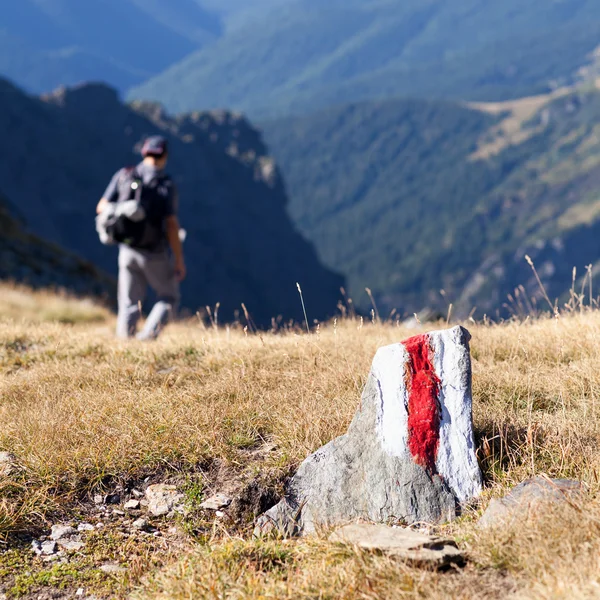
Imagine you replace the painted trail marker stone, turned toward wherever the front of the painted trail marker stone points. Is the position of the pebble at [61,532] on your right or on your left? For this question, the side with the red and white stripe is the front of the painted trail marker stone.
on your right

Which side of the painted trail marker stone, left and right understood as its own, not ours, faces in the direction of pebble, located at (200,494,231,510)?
right

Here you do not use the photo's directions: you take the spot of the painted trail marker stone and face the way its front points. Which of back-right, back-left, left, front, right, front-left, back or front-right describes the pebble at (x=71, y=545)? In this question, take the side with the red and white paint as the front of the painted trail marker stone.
right

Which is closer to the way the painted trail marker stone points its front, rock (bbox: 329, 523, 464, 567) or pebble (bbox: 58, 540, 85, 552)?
the rock

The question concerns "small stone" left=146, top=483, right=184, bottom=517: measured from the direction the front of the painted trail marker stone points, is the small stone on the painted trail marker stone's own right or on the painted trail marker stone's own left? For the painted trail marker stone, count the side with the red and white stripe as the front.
on the painted trail marker stone's own right

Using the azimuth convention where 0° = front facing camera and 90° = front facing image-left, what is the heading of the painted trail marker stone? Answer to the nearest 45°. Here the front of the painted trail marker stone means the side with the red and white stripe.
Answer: approximately 0°

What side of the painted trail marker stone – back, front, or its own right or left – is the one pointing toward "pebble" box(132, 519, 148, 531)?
right

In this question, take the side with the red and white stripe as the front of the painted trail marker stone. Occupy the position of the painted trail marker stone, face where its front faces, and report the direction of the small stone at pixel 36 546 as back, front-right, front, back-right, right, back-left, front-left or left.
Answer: right

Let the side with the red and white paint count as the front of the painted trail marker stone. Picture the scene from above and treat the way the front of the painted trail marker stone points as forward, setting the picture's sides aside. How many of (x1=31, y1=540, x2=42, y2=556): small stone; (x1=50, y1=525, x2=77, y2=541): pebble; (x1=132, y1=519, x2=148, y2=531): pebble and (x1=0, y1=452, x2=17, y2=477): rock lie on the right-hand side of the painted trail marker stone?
4

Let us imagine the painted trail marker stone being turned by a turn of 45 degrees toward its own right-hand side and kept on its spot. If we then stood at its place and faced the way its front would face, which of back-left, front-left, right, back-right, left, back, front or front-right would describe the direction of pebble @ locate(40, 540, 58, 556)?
front-right

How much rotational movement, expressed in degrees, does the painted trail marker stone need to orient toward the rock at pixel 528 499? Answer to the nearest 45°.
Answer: approximately 45° to its left

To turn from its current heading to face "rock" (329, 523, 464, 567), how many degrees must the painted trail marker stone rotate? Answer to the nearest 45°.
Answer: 0° — it already faces it

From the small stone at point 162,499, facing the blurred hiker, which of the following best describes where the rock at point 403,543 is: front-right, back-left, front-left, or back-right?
back-right
